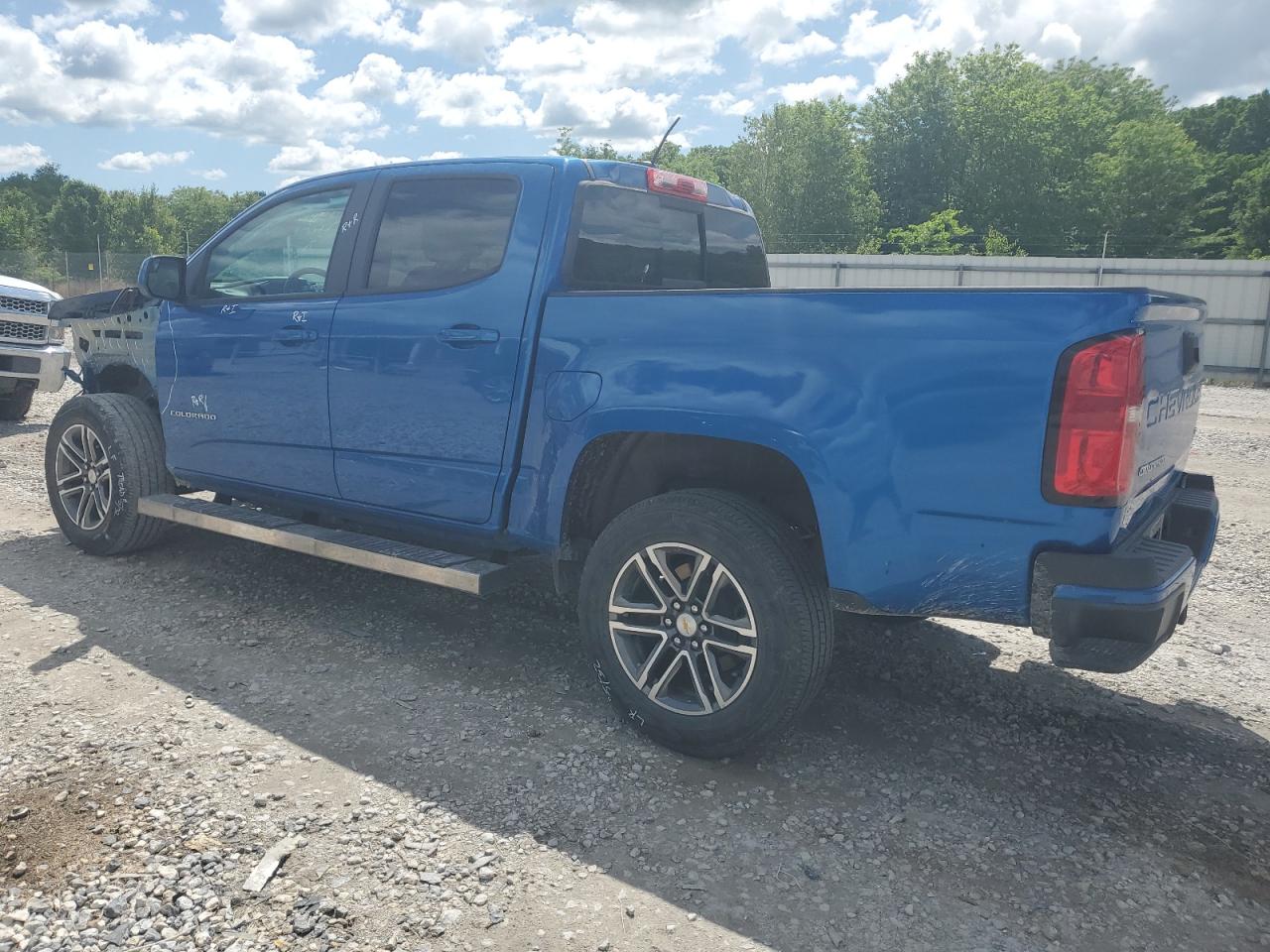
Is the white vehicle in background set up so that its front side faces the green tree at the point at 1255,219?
no

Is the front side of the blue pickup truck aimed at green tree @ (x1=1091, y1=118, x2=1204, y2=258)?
no

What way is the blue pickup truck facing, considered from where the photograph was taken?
facing away from the viewer and to the left of the viewer

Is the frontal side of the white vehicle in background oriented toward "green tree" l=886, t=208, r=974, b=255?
no

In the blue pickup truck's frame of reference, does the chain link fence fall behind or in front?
in front

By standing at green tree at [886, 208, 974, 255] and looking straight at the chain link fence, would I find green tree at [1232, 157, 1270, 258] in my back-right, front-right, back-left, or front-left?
back-right

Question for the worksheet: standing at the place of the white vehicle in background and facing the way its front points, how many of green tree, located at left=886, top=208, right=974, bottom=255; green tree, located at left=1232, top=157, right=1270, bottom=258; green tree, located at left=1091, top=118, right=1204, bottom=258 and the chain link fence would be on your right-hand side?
0

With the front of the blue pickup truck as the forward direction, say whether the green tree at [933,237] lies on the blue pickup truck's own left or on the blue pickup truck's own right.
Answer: on the blue pickup truck's own right

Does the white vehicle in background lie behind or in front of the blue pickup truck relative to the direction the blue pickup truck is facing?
in front

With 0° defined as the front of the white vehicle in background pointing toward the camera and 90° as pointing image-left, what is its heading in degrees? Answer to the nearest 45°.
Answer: approximately 315°

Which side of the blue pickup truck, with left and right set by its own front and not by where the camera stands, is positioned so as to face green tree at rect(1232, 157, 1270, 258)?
right

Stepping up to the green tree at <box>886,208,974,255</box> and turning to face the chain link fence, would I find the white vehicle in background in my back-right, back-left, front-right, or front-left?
front-left

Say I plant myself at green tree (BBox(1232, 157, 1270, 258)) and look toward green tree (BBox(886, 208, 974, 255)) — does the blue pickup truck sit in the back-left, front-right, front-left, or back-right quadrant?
front-left

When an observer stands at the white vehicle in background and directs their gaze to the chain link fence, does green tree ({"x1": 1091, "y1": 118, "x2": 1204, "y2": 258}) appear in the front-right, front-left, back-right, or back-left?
front-right

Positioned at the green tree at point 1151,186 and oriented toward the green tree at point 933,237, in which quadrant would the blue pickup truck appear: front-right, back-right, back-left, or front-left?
front-left

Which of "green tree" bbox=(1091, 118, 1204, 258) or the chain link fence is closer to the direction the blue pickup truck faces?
the chain link fence
